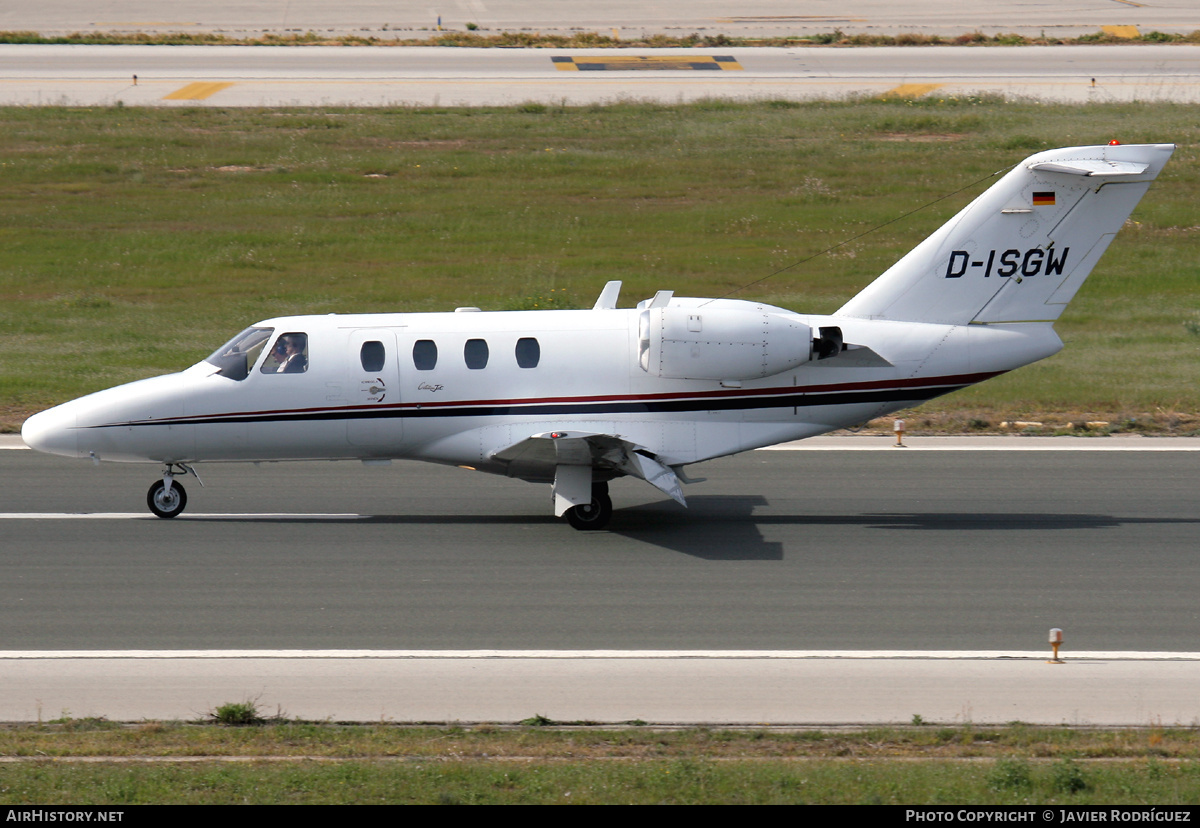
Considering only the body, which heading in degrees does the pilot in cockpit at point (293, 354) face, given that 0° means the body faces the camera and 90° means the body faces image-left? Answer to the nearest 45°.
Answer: approximately 90°

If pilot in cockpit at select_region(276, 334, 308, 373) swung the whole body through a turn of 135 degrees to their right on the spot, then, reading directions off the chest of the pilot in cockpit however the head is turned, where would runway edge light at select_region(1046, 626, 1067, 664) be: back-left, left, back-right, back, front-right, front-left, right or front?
right

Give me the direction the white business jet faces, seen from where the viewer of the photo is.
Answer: facing to the left of the viewer

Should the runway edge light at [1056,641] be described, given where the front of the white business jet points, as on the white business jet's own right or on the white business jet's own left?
on the white business jet's own left
